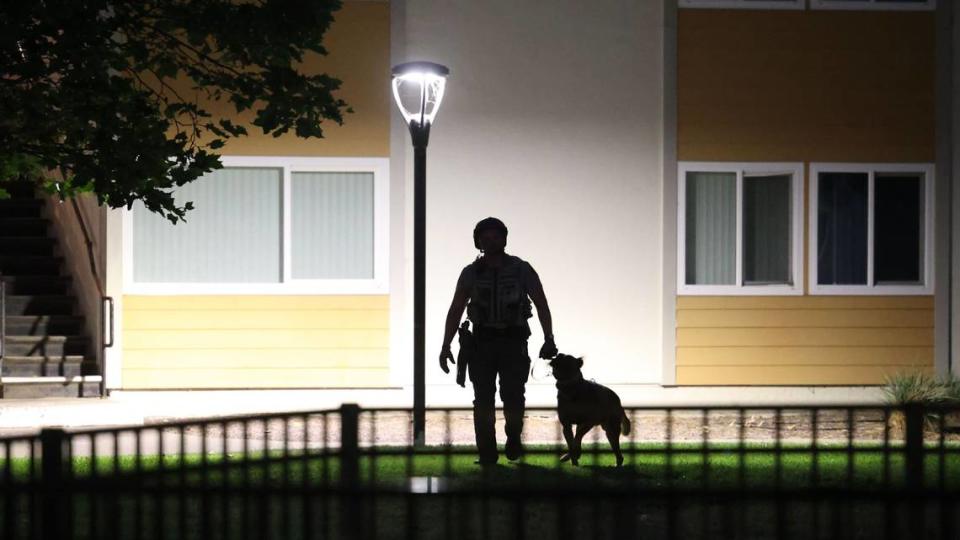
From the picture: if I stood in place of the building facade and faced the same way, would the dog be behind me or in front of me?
in front

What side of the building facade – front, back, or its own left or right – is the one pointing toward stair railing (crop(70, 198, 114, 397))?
right

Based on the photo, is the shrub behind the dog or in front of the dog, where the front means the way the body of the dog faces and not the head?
behind

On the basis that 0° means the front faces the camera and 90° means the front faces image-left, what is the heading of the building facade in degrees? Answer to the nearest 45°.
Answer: approximately 0°

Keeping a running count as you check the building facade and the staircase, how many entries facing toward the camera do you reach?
2

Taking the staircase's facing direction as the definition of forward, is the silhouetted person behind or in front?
in front
